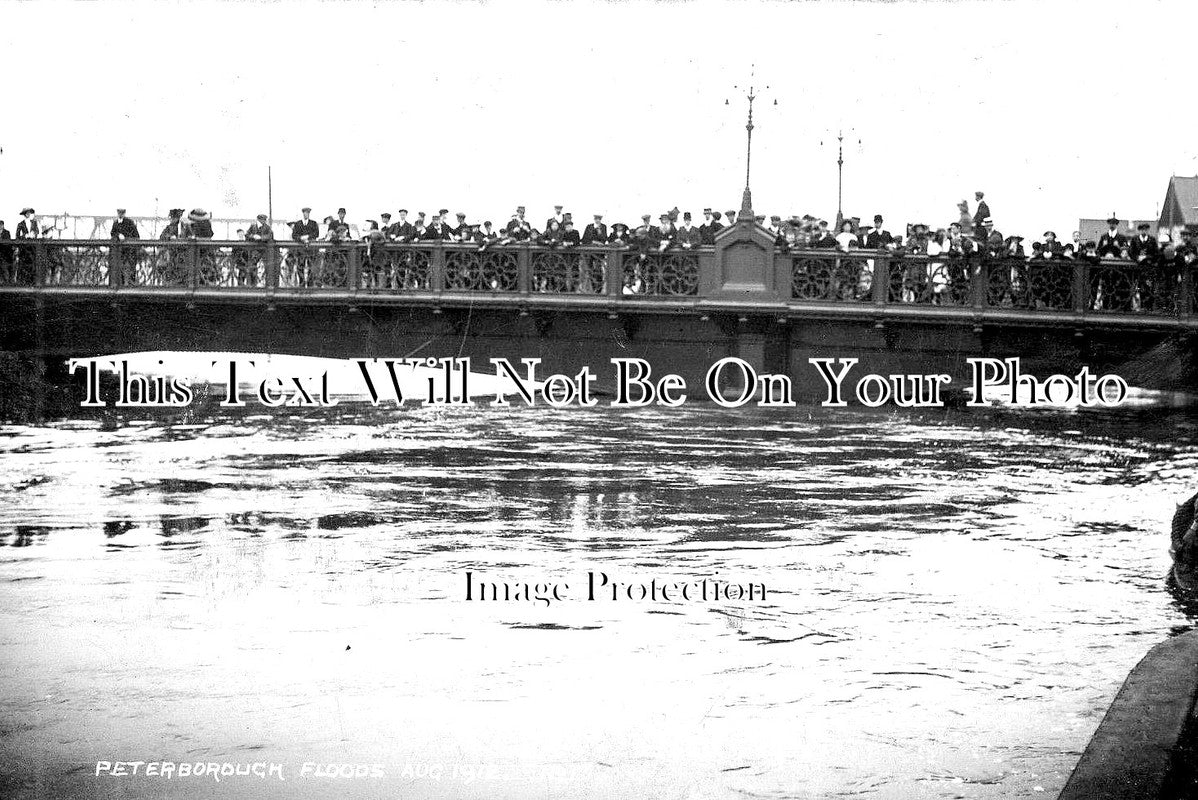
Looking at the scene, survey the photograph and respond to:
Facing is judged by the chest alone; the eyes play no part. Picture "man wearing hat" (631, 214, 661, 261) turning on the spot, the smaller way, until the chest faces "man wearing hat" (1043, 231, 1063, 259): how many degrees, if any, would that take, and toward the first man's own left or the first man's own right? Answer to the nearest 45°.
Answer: approximately 90° to the first man's own left

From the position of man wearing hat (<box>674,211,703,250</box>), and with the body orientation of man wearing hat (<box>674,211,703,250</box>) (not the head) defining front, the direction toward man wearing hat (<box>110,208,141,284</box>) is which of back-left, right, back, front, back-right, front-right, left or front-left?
right

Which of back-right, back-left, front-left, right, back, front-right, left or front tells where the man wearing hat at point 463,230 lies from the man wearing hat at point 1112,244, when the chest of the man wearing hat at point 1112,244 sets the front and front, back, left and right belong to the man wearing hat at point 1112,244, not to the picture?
right

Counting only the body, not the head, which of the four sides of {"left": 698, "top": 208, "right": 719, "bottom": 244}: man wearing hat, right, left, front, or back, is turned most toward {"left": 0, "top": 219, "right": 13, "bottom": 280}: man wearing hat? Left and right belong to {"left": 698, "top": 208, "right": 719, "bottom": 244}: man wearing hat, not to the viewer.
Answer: right

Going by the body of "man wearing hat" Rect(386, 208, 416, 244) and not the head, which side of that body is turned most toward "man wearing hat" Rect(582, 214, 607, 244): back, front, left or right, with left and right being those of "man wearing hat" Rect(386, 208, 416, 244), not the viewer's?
left

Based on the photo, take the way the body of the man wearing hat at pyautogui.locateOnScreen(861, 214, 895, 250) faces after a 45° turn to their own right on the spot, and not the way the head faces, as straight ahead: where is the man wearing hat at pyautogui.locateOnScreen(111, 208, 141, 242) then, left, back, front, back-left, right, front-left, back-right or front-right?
front-right

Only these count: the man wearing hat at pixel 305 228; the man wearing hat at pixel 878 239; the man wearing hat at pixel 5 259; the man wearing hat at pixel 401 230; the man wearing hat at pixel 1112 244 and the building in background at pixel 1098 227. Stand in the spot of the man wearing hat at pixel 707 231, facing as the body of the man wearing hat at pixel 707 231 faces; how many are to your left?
3

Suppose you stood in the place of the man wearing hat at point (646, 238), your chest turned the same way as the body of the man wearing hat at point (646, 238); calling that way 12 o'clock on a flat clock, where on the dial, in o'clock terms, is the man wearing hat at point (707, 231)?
the man wearing hat at point (707, 231) is roughly at 9 o'clock from the man wearing hat at point (646, 238).

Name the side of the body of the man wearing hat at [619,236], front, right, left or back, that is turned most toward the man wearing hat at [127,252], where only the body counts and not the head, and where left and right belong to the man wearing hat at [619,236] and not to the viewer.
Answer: right

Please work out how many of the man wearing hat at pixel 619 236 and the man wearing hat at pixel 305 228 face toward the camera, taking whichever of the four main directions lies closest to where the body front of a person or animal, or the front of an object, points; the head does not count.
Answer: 2
